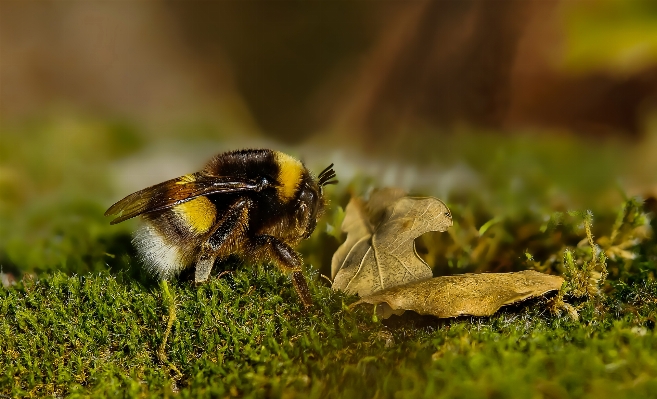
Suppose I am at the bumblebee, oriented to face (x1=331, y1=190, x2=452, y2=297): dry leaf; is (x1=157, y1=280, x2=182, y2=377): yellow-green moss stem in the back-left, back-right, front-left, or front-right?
back-right

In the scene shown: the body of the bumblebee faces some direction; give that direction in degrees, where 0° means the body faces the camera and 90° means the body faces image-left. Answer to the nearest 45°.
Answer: approximately 270°
